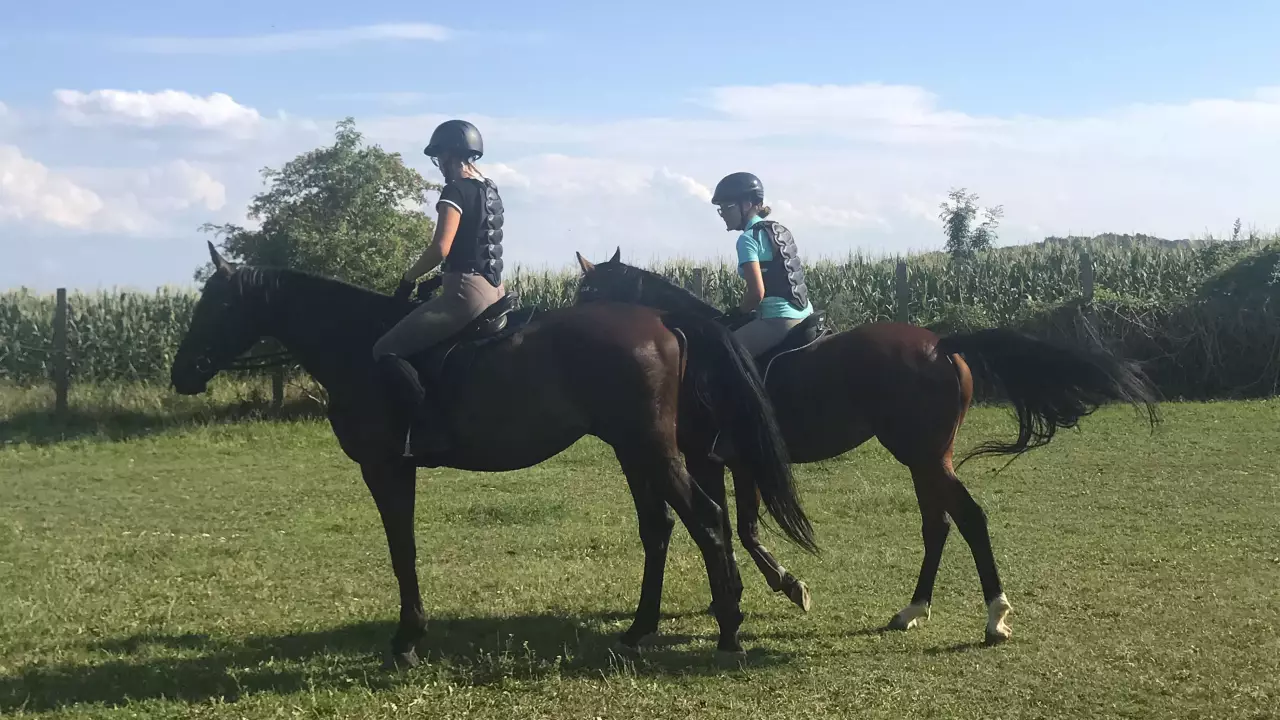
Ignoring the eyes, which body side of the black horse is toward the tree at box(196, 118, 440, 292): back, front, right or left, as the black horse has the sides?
right

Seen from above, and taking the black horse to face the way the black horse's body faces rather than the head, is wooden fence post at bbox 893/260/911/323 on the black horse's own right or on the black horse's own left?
on the black horse's own right

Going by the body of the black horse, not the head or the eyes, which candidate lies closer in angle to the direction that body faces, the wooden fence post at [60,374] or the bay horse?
the wooden fence post

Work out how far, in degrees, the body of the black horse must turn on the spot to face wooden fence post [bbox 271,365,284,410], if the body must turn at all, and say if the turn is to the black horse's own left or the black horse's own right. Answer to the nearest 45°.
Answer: approximately 90° to the black horse's own right

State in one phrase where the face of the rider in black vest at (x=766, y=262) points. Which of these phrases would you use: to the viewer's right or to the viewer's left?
to the viewer's left

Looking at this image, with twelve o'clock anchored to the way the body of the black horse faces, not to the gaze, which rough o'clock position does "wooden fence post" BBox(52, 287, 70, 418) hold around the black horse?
The wooden fence post is roughly at 2 o'clock from the black horse.

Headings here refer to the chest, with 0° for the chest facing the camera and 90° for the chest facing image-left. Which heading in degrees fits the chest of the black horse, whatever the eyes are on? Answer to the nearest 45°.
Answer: approximately 90°

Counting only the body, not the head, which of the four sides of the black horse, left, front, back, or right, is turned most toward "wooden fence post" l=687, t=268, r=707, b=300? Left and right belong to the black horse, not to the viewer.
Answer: right

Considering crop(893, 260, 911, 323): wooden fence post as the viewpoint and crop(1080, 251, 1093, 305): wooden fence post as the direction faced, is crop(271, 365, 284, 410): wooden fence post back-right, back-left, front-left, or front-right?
back-right
